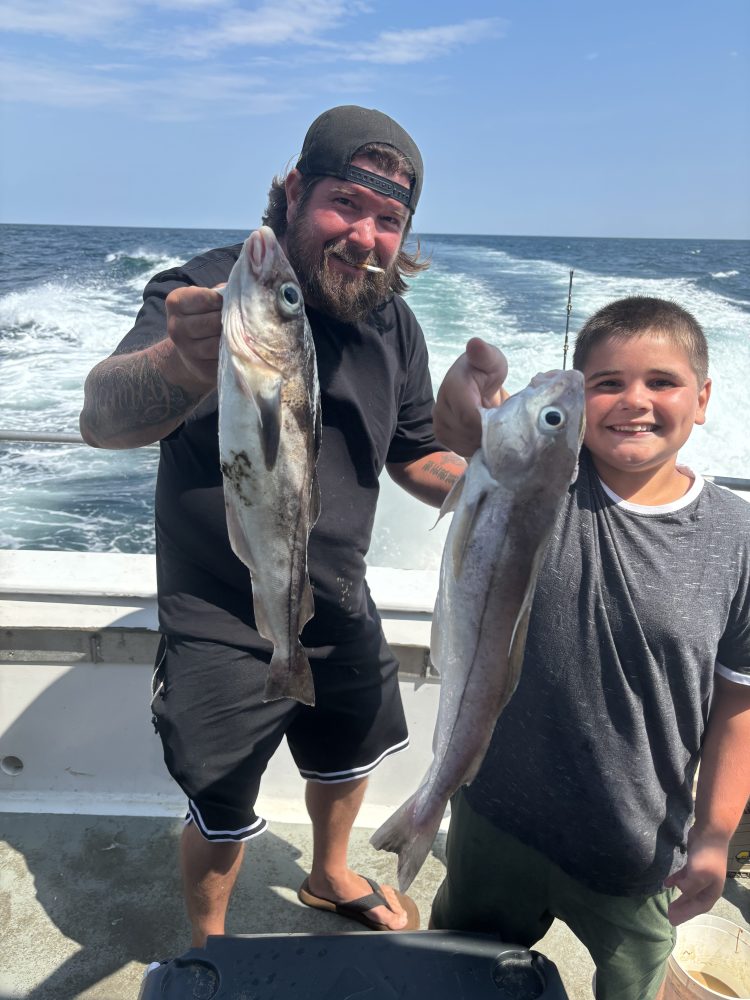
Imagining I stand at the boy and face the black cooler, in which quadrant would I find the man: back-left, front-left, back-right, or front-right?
front-right

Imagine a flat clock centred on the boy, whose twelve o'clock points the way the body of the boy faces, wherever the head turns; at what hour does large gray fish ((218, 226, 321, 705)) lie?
The large gray fish is roughly at 2 o'clock from the boy.

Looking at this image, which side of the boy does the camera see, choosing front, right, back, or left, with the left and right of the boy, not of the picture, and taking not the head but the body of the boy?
front

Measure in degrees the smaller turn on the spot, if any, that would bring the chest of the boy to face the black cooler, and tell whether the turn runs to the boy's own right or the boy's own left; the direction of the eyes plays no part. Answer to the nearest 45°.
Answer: approximately 45° to the boy's own right

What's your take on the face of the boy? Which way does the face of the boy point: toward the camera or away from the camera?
toward the camera
